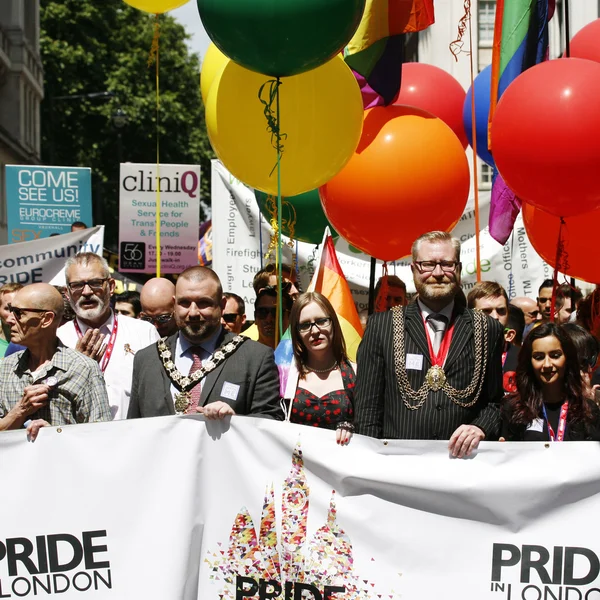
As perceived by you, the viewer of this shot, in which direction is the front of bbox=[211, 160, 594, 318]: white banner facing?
facing the viewer

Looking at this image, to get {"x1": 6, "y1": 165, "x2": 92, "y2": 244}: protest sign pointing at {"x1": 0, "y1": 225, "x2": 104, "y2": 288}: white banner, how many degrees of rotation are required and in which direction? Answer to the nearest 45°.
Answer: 0° — it already faces it

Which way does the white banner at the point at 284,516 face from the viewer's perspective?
toward the camera

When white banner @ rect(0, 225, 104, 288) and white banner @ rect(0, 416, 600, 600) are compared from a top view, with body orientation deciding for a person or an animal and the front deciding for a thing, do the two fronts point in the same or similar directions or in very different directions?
same or similar directions

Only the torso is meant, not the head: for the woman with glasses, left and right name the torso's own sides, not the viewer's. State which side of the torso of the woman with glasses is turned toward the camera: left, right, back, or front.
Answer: front

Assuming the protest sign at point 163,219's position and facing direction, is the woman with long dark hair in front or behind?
in front

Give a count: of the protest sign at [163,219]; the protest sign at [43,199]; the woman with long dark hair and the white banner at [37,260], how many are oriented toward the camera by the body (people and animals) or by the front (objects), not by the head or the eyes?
4

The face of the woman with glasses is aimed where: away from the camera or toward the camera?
toward the camera

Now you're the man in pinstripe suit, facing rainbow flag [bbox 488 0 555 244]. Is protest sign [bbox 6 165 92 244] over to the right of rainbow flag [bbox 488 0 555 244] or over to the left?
left

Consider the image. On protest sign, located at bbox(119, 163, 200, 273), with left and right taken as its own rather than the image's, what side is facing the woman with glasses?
front

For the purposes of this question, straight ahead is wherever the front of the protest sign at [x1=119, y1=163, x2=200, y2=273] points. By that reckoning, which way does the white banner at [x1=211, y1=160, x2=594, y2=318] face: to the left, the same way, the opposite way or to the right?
the same way

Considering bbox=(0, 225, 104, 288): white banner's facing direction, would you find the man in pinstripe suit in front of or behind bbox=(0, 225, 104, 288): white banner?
in front

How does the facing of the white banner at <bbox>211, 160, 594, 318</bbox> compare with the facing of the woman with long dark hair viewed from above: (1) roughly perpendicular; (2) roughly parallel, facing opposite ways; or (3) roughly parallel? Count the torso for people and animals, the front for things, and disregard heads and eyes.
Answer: roughly parallel

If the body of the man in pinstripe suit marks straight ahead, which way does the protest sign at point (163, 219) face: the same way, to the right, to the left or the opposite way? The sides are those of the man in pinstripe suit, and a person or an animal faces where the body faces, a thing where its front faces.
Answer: the same way

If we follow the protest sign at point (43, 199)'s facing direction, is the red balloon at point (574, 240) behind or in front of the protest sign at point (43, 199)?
in front

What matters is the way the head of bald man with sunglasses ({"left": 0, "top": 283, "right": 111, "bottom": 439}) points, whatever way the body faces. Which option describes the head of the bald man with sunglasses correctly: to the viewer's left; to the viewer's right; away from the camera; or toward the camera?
to the viewer's left

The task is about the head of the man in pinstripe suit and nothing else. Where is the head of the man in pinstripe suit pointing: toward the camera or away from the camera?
toward the camera

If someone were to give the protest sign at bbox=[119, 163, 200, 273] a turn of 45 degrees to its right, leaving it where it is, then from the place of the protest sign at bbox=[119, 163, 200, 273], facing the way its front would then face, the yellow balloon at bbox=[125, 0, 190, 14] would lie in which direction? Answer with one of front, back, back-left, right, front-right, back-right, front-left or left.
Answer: front-left
